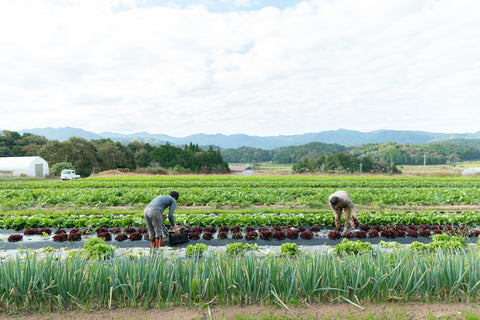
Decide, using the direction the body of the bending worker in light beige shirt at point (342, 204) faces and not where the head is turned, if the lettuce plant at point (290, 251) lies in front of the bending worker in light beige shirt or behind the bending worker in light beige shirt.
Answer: in front

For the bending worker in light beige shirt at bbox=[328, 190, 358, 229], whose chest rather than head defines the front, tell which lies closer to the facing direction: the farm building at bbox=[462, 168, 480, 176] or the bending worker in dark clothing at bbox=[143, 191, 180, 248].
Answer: the bending worker in dark clothing

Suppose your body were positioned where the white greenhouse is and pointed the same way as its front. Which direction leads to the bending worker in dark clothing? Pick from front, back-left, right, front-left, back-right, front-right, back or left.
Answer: front-right

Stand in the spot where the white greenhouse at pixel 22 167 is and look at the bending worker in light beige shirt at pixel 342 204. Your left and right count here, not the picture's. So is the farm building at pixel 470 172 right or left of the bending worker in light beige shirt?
left

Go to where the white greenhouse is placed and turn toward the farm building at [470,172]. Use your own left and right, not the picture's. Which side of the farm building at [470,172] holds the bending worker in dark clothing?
right

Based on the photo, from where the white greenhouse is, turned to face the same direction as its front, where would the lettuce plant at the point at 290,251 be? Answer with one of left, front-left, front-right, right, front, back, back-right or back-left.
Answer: front-right

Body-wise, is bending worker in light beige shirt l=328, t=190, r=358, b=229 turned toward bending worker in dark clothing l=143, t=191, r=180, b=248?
yes

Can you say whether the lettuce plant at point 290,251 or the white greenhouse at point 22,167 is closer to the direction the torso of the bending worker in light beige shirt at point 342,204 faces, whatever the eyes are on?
the lettuce plant

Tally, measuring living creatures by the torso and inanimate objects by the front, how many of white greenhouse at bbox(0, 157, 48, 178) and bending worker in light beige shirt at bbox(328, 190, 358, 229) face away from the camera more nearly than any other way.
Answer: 0
